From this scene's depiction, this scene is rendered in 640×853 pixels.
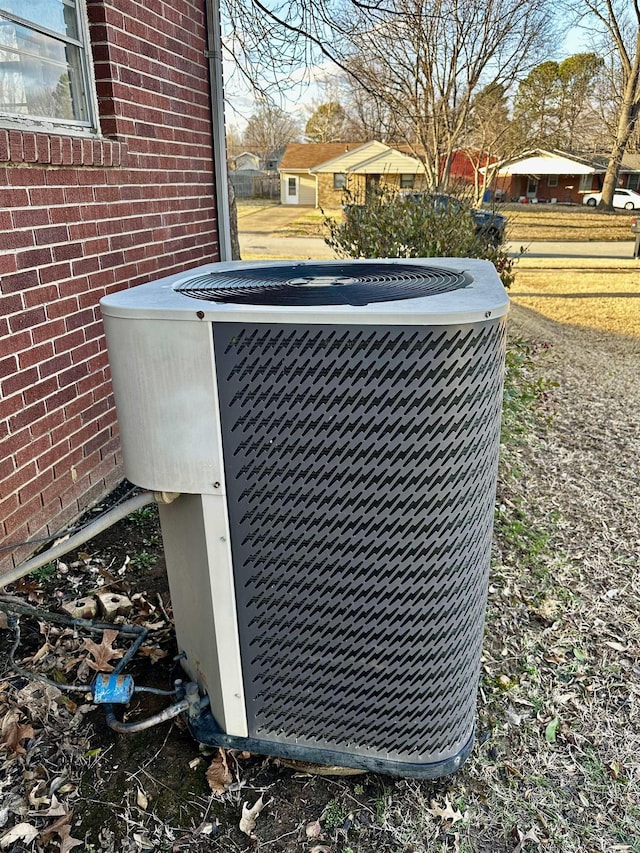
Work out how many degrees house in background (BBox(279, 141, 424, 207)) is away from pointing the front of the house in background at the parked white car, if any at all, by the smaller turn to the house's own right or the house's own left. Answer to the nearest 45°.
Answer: approximately 90° to the house's own left

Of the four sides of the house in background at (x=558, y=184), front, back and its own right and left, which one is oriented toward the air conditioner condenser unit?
front

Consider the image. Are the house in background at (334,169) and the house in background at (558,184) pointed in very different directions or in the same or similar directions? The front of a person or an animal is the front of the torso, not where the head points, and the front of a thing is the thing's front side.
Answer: same or similar directions

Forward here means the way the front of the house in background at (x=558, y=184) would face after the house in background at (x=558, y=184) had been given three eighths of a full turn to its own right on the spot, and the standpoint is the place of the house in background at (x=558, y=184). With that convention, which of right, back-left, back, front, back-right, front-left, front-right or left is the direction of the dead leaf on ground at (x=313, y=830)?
back-left

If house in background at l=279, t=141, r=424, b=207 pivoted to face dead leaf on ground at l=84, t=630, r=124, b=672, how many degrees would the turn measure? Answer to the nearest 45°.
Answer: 0° — it already faces it

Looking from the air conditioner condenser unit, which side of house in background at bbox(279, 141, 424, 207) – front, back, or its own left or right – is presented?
front

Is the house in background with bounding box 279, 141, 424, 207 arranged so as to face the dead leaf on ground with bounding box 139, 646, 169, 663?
yes

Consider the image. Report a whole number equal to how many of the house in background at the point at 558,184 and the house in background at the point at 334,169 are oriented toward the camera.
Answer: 2

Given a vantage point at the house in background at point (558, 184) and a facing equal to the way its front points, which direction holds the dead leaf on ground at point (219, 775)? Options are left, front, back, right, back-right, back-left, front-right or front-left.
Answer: front

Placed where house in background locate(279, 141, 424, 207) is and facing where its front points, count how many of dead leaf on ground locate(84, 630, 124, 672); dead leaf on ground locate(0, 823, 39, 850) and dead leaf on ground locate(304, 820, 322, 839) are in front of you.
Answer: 3

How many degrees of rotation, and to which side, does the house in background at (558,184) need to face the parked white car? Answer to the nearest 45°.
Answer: approximately 45° to its left

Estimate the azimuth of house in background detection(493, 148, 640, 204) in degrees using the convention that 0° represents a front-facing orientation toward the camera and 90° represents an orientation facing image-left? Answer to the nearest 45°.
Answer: approximately 0°

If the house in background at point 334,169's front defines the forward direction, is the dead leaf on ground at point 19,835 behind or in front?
in front

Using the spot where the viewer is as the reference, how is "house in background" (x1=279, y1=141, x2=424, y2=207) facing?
facing the viewer

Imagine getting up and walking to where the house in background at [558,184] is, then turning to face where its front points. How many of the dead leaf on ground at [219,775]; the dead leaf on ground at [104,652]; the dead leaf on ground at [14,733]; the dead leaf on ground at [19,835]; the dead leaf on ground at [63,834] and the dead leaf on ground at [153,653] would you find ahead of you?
6

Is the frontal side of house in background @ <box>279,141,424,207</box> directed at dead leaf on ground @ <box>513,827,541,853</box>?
yes
